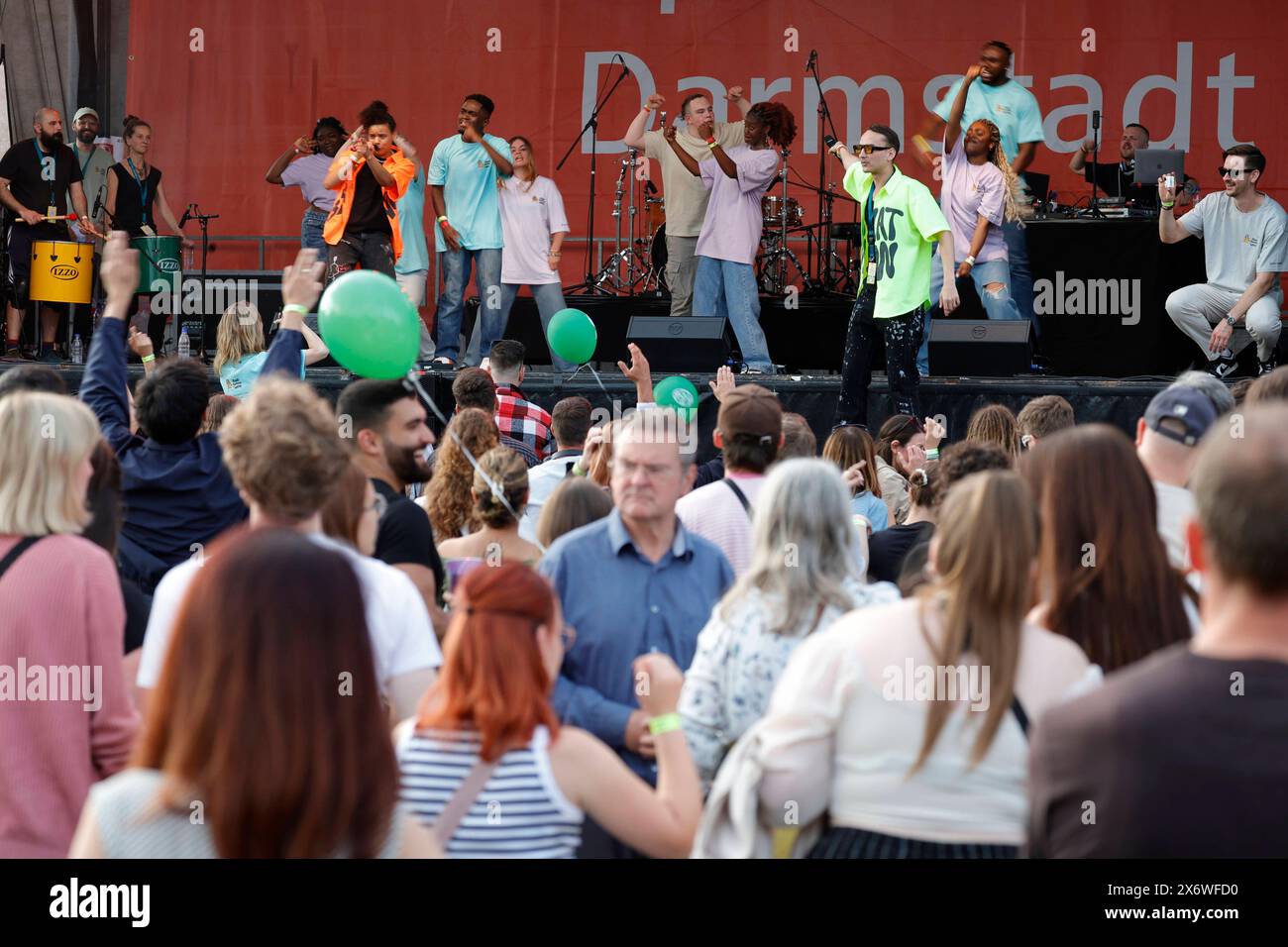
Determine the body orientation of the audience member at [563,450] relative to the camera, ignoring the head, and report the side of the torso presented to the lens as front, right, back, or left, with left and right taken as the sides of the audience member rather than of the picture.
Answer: back

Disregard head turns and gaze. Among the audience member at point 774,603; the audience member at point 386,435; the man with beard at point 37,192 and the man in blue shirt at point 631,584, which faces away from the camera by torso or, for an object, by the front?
the audience member at point 774,603

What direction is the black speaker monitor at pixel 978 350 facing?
away from the camera

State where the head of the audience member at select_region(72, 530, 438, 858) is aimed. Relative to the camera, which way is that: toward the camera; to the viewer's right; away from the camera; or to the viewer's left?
away from the camera

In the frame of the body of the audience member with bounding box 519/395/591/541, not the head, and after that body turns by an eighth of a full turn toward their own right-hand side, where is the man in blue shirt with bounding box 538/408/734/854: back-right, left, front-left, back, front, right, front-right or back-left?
back-right

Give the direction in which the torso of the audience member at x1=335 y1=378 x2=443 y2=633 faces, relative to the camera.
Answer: to the viewer's right

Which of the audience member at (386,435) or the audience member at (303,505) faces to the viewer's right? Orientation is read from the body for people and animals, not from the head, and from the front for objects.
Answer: the audience member at (386,435)

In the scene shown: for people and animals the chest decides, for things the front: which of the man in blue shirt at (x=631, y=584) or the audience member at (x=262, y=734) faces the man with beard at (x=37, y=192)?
the audience member

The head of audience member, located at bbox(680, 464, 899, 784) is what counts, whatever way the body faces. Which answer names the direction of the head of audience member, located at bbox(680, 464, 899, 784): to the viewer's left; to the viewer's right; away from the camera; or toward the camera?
away from the camera

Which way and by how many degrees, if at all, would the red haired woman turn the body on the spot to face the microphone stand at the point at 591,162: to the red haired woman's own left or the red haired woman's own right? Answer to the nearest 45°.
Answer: approximately 45° to the red haired woman's own left

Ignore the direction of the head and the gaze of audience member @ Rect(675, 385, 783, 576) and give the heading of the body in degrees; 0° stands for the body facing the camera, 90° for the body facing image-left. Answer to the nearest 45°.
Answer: approximately 180°

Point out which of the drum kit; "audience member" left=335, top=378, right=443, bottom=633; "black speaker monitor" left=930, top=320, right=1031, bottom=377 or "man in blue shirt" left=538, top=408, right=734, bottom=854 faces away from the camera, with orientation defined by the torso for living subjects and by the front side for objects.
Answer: the black speaker monitor

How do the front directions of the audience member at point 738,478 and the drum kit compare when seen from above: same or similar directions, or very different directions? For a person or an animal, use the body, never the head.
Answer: very different directions

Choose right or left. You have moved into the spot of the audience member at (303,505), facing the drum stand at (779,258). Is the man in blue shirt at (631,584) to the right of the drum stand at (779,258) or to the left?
right

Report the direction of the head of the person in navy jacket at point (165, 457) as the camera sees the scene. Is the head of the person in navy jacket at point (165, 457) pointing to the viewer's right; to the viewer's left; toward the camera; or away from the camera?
away from the camera

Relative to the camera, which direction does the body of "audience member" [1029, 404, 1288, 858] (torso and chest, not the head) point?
away from the camera

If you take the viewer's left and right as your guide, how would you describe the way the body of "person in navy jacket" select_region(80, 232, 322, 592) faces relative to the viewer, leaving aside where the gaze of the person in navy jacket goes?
facing away from the viewer

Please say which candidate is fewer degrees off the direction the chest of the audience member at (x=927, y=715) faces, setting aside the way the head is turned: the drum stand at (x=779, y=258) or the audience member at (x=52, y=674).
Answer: the drum stand
